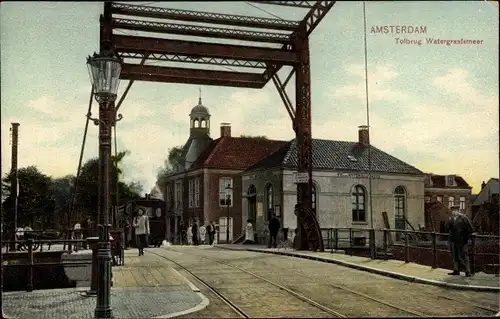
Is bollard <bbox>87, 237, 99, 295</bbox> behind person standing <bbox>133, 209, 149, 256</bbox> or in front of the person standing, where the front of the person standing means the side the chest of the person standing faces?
in front

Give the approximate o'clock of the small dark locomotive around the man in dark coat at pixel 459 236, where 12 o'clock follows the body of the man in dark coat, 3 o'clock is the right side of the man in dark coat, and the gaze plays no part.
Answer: The small dark locomotive is roughly at 3 o'clock from the man in dark coat.

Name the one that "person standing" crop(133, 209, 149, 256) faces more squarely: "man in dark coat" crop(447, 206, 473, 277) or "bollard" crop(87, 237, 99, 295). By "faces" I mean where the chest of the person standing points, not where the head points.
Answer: the bollard

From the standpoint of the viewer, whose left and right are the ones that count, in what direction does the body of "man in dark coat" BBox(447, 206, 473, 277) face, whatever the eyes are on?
facing the viewer and to the left of the viewer

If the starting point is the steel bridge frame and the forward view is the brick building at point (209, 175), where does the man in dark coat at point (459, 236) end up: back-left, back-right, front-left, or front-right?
back-right

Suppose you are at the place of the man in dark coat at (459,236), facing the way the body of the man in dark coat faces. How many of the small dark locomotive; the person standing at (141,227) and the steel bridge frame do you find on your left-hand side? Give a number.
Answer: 0

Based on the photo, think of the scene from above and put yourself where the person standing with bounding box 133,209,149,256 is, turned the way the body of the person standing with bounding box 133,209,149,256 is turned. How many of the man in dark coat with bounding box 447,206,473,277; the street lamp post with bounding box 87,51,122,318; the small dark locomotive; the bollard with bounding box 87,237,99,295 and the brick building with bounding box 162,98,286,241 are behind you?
2

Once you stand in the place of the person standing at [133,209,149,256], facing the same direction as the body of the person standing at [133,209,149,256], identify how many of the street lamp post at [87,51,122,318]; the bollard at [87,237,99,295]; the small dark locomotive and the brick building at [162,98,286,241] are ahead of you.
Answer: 2

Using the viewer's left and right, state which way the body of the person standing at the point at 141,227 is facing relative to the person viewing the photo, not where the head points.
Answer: facing the viewer

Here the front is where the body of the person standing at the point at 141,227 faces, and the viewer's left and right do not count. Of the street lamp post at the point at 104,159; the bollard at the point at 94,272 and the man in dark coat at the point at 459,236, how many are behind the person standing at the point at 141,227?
0

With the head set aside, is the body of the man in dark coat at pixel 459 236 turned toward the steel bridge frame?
no

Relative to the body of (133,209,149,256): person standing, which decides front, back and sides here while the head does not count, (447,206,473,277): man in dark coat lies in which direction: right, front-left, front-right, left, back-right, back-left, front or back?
front-left

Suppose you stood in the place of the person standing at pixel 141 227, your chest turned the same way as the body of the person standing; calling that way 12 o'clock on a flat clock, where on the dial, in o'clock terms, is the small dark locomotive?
The small dark locomotive is roughly at 6 o'clock from the person standing.

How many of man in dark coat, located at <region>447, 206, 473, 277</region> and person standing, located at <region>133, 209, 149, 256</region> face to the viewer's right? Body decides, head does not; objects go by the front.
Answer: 0
